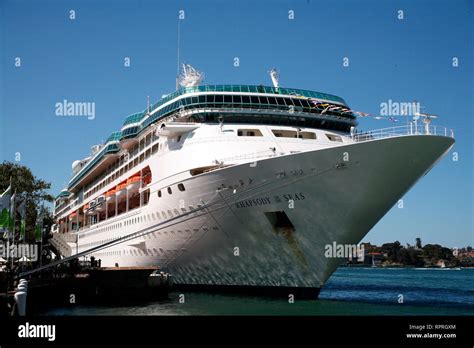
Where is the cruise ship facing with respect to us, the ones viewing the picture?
facing the viewer and to the right of the viewer
